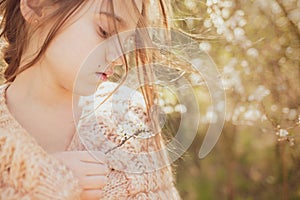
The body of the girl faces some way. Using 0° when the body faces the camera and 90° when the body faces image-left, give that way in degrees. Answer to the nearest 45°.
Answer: approximately 315°

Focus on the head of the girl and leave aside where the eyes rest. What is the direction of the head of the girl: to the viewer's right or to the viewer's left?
to the viewer's right
